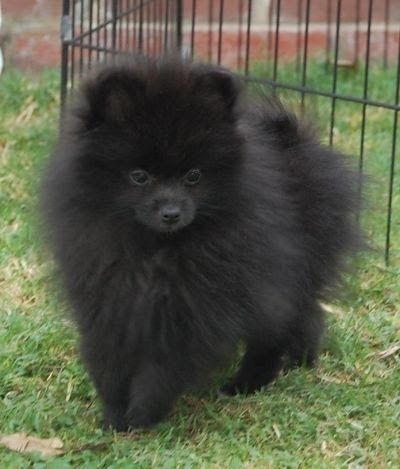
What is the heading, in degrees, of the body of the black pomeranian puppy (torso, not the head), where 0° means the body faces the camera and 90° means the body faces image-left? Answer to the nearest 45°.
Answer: approximately 45°

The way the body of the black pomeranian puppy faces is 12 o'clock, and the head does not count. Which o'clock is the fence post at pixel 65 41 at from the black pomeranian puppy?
The fence post is roughly at 4 o'clock from the black pomeranian puppy.
